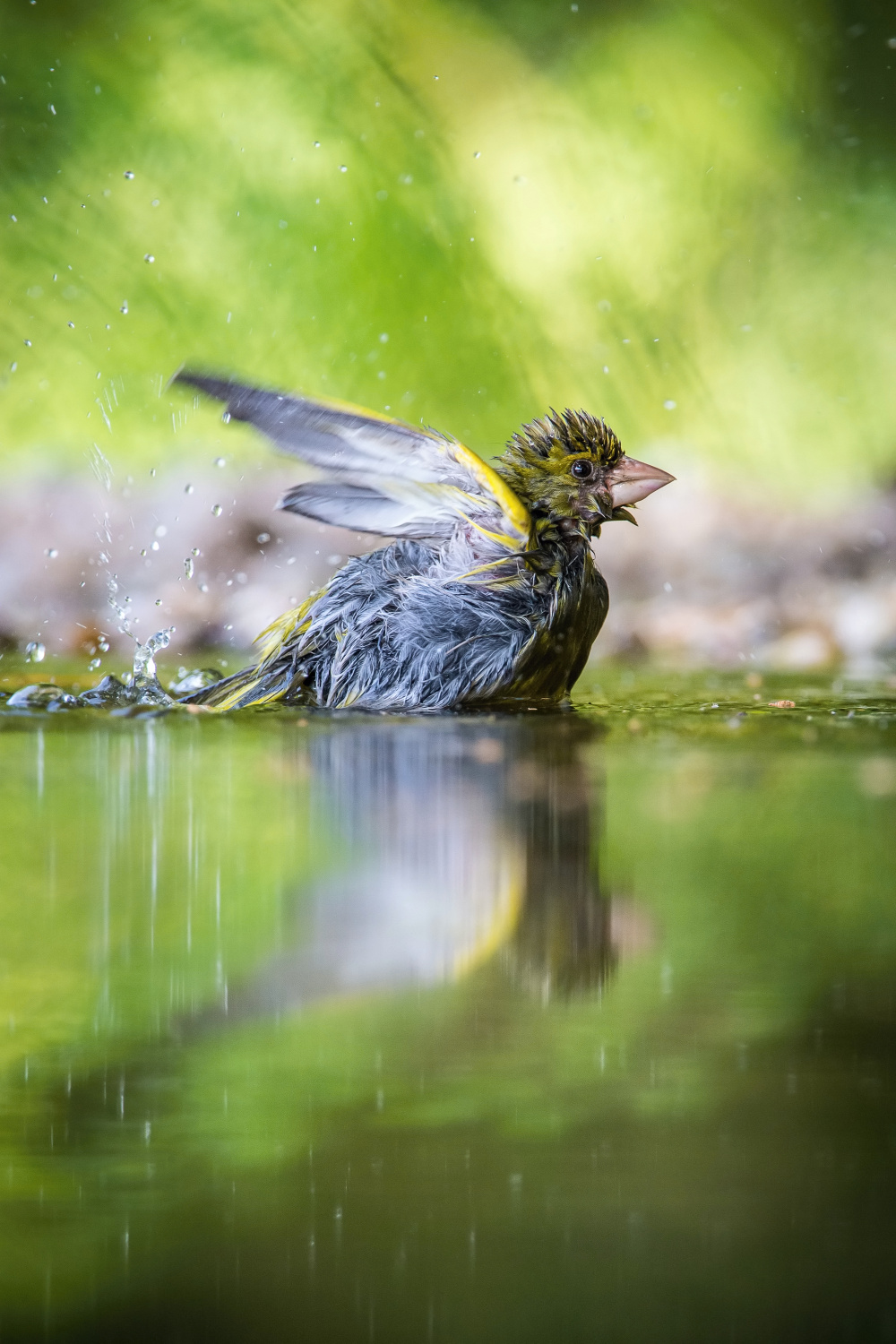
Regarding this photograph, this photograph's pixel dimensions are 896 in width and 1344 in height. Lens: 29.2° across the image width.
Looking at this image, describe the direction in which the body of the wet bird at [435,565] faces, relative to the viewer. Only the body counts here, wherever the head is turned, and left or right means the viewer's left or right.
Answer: facing to the right of the viewer
